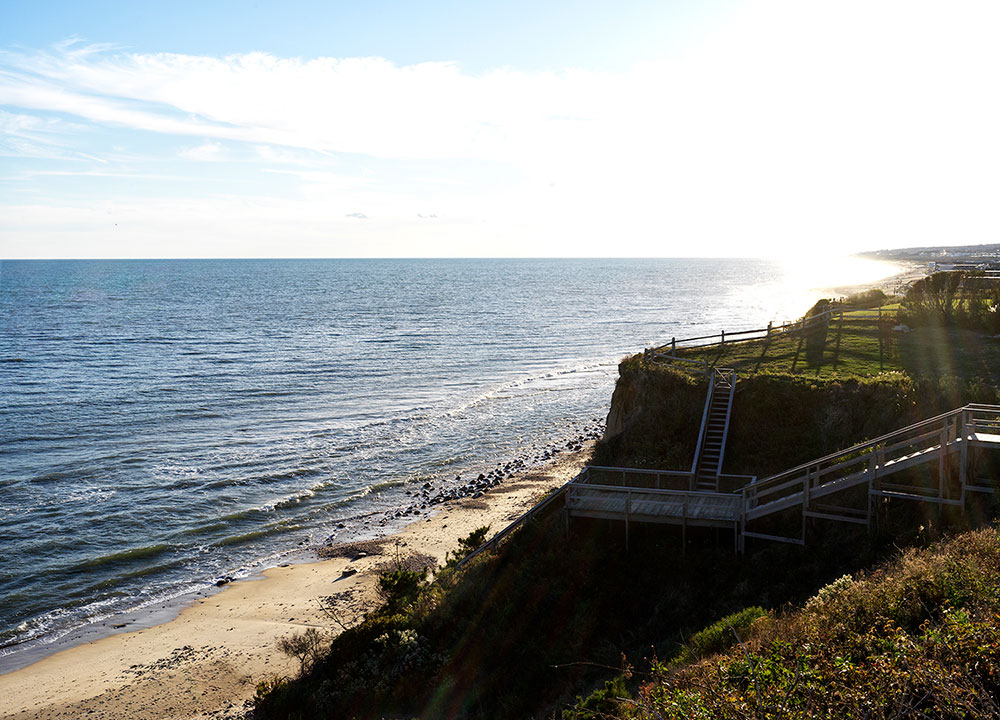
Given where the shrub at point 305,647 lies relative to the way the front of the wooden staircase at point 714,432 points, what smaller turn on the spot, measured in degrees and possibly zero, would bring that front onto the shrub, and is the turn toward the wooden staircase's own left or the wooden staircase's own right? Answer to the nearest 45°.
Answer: approximately 45° to the wooden staircase's own right

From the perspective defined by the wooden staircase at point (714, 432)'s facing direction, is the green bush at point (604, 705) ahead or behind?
ahead

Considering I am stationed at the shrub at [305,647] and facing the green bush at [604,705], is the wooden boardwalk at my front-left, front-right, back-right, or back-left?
front-left

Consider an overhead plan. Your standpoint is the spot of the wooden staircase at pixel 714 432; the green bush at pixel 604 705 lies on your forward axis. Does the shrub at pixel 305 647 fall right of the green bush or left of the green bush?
right

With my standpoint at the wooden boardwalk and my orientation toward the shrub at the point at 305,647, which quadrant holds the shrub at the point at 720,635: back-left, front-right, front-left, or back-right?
front-left

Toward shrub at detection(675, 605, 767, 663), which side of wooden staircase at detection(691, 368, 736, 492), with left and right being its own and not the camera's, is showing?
front

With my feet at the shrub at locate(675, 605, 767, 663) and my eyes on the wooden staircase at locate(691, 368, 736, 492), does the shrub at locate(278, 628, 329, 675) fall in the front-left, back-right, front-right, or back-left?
front-left

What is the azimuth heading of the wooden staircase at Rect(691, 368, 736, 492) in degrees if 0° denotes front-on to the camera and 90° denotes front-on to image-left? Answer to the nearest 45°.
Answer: approximately 0°
